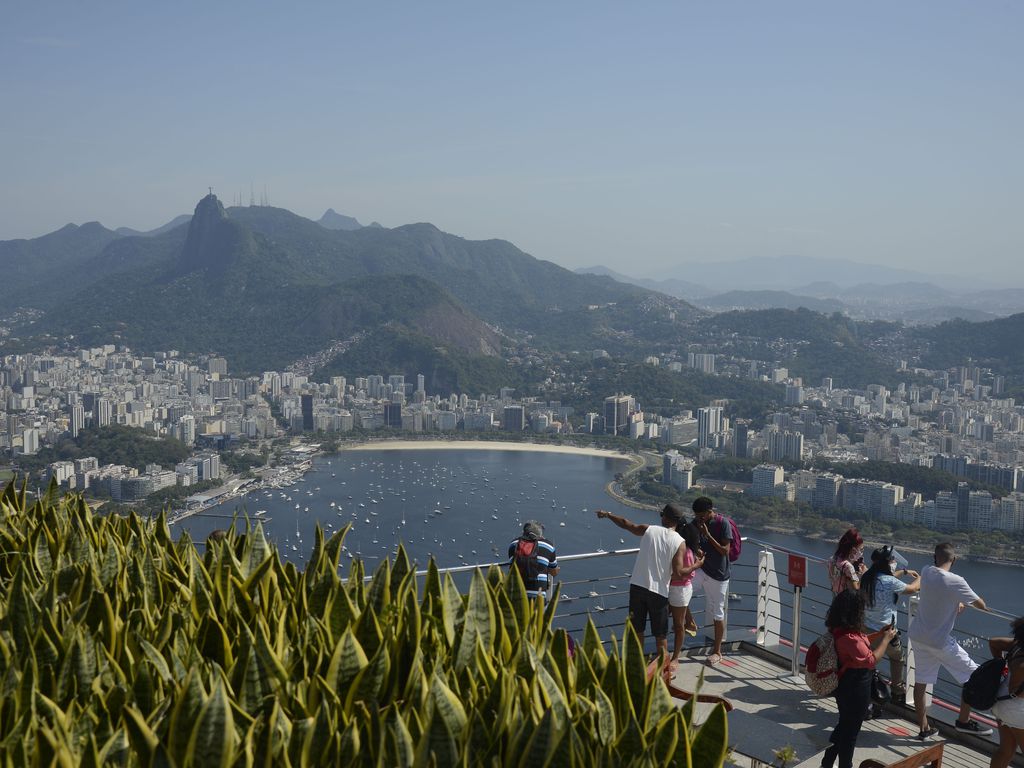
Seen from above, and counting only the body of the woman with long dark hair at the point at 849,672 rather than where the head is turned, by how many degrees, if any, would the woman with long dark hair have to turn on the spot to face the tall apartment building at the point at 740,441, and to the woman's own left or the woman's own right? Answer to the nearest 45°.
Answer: approximately 90° to the woman's own left

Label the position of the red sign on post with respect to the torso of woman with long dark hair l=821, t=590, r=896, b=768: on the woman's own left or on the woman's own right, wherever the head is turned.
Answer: on the woman's own left

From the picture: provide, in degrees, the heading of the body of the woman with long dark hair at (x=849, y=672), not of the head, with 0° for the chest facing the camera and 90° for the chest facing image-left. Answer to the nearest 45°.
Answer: approximately 270°

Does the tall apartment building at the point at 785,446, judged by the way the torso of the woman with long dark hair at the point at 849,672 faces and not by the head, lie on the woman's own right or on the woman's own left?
on the woman's own left

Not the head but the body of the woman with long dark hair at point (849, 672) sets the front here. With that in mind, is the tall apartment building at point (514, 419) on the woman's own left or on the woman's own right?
on the woman's own left

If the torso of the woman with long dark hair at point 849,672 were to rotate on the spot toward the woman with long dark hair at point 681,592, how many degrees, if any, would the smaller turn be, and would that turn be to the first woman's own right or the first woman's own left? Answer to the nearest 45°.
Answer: approximately 135° to the first woman's own left

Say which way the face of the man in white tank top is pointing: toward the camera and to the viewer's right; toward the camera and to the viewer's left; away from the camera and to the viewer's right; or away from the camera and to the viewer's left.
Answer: away from the camera and to the viewer's left
